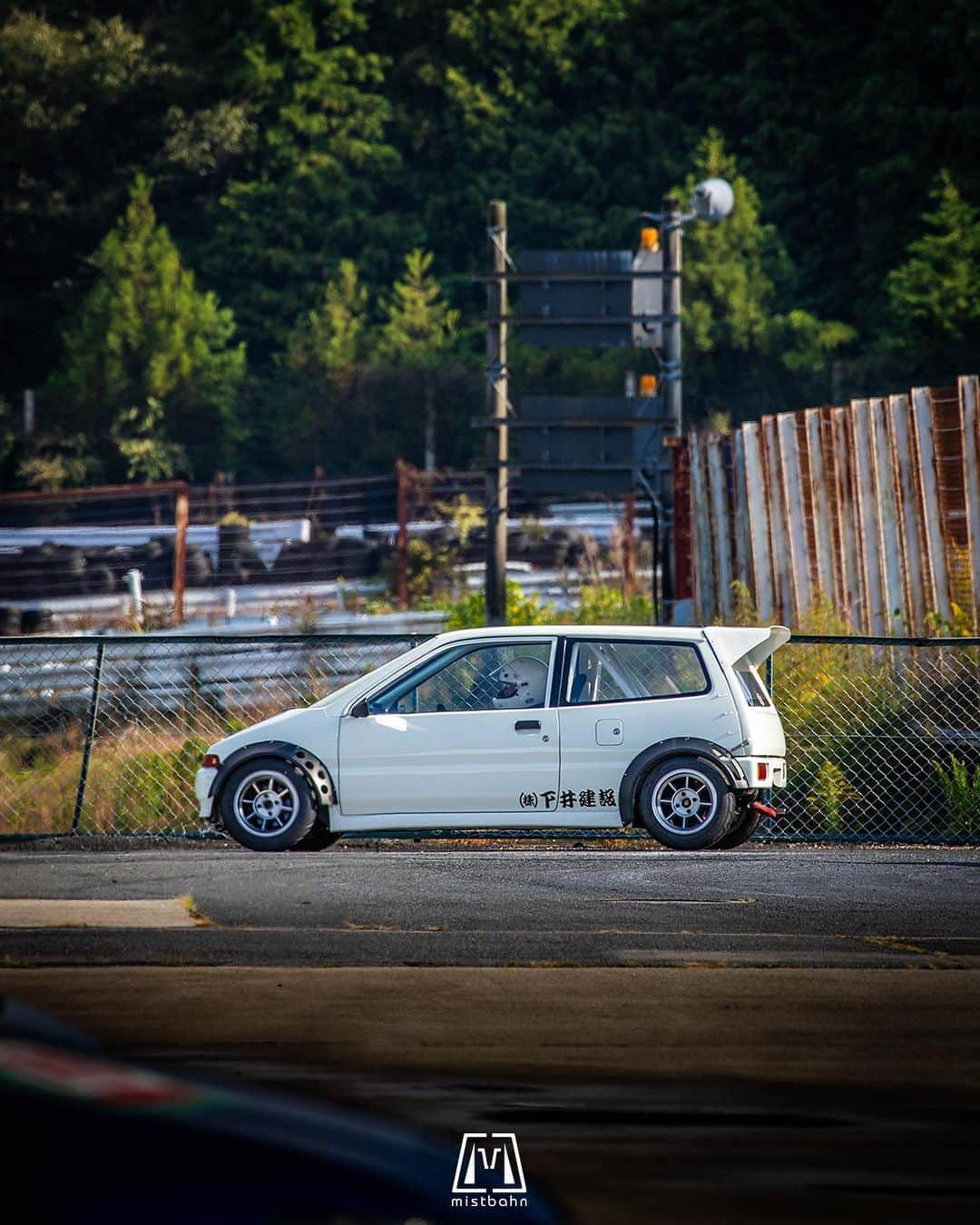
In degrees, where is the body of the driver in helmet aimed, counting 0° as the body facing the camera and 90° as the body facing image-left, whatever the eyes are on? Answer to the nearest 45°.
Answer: approximately 90°

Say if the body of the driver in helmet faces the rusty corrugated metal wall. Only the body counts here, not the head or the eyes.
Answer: no

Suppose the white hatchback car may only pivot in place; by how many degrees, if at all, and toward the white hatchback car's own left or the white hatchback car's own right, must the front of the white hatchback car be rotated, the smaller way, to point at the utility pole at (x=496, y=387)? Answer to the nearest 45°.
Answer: approximately 90° to the white hatchback car's own right

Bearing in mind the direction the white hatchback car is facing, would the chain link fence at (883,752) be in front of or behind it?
behind

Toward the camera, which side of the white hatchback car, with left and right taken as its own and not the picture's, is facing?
left

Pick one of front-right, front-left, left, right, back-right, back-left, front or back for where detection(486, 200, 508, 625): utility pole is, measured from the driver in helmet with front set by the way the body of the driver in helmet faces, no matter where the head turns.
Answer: right

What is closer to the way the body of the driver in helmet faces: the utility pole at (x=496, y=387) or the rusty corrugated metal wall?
the utility pole

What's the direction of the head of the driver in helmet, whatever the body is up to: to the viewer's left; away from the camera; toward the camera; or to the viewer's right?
to the viewer's left

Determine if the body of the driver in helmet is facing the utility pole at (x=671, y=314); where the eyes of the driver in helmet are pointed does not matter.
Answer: no
